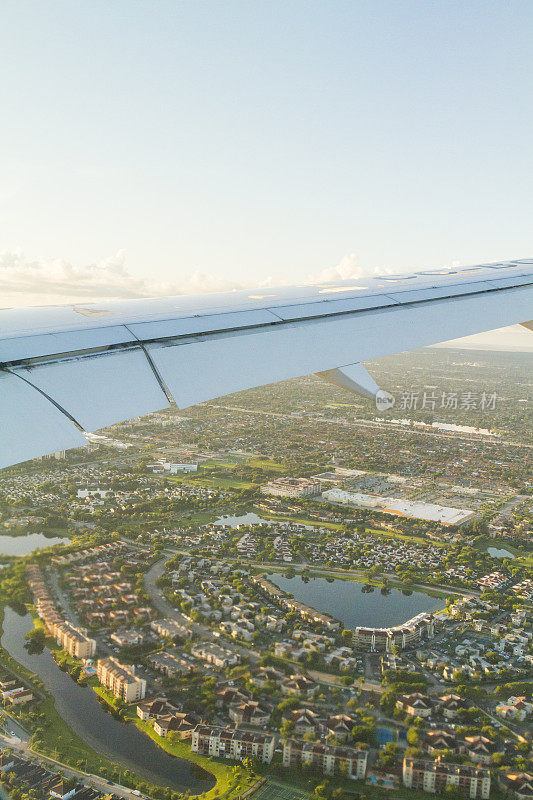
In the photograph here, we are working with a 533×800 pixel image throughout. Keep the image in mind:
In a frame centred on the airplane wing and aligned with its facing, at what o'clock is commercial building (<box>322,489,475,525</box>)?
The commercial building is roughly at 2 o'clock from the airplane wing.

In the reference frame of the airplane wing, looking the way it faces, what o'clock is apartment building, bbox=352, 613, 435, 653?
The apartment building is roughly at 2 o'clock from the airplane wing.

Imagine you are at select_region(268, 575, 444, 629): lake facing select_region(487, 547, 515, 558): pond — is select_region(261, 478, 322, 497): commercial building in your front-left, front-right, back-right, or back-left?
front-left

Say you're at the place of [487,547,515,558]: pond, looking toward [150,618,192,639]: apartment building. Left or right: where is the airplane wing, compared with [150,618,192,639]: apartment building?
left

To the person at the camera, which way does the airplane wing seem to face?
facing away from the viewer and to the left of the viewer

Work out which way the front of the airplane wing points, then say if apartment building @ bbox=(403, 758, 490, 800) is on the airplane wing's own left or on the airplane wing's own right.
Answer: on the airplane wing's own right

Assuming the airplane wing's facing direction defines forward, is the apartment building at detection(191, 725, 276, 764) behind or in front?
in front

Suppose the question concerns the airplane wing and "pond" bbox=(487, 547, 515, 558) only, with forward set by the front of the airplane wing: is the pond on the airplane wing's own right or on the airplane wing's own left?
on the airplane wing's own right

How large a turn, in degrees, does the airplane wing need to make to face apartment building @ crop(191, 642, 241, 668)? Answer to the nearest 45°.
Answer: approximately 45° to its right

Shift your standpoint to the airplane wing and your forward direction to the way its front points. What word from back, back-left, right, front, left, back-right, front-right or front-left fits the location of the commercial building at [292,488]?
front-right
